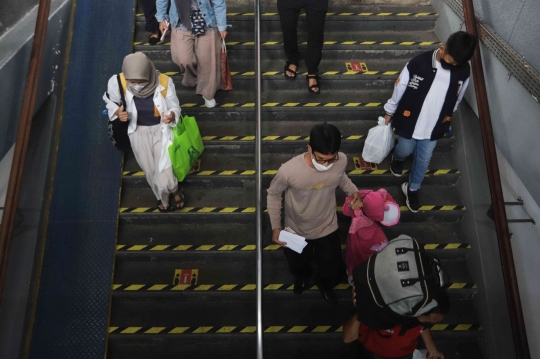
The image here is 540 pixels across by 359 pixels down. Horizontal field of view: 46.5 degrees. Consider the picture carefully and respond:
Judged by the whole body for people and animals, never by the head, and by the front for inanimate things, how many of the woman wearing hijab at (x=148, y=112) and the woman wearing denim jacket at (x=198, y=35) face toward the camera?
2

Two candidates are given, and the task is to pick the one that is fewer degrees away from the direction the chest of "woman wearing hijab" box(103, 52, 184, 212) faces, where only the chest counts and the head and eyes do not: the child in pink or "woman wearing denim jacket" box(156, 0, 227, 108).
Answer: the child in pink

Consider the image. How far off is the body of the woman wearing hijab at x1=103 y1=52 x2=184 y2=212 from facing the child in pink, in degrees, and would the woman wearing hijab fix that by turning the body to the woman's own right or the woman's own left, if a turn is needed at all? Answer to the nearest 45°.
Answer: approximately 45° to the woman's own left

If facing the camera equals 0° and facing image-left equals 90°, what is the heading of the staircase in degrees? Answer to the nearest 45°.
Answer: approximately 0°

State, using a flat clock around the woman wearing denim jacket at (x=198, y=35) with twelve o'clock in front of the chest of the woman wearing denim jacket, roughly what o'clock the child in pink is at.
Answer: The child in pink is roughly at 11 o'clock from the woman wearing denim jacket.

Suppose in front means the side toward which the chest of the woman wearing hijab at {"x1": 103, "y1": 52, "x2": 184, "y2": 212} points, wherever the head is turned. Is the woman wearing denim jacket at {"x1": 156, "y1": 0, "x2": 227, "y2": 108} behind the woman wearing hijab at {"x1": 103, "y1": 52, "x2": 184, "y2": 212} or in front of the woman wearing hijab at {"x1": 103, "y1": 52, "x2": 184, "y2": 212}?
behind
